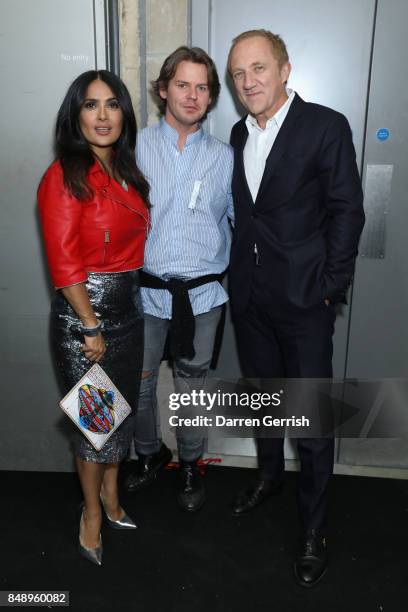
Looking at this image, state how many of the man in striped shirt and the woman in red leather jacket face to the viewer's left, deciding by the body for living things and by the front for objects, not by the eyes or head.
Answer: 0

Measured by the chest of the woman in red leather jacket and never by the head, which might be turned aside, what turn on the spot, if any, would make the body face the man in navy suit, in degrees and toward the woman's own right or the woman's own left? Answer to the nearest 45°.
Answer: approximately 45° to the woman's own left

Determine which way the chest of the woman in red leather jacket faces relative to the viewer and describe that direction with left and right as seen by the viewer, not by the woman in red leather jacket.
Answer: facing the viewer and to the right of the viewer

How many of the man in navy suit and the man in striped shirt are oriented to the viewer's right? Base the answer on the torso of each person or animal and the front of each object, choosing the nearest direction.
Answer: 0

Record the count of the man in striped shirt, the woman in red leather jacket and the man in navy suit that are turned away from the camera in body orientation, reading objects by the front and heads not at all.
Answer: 0

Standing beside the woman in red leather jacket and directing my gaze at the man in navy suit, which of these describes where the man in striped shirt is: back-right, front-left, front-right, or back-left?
front-left

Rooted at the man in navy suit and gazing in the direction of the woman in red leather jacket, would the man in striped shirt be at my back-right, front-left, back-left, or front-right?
front-right

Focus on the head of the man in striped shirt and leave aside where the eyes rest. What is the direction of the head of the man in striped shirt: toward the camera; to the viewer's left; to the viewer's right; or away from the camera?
toward the camera

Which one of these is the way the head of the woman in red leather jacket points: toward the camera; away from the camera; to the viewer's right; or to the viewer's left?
toward the camera

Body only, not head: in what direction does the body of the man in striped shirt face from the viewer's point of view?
toward the camera

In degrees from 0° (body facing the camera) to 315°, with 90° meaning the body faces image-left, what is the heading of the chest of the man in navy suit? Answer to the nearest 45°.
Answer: approximately 45°
